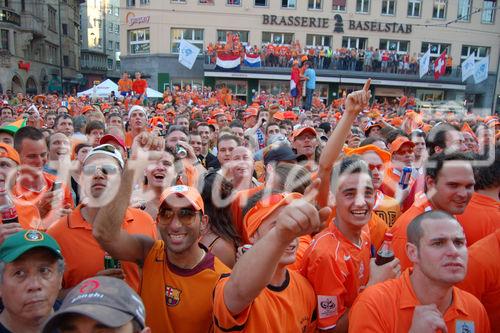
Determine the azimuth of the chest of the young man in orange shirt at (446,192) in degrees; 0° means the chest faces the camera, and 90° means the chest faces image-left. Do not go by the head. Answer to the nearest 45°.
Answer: approximately 315°

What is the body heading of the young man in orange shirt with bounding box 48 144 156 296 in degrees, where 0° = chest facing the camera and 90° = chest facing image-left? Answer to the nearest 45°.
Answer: approximately 0°

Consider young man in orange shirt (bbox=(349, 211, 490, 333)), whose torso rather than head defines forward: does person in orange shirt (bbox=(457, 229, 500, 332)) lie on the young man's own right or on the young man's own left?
on the young man's own left

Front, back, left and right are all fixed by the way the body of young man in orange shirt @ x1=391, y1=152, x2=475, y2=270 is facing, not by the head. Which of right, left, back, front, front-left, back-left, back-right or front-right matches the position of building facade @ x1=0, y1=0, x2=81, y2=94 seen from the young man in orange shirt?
back

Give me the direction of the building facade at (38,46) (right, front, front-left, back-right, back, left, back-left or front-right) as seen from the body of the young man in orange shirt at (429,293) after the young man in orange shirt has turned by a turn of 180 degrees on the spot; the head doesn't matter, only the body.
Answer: front

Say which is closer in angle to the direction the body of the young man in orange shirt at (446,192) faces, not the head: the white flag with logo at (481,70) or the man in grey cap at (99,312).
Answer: the man in grey cap

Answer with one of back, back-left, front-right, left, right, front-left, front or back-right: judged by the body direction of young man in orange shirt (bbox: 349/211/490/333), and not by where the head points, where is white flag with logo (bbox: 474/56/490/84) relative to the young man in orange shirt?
back-left

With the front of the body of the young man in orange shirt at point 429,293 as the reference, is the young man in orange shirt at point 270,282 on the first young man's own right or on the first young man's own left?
on the first young man's own right

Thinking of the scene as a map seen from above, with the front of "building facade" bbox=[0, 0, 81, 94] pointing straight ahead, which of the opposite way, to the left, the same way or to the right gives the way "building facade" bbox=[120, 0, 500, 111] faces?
to the right

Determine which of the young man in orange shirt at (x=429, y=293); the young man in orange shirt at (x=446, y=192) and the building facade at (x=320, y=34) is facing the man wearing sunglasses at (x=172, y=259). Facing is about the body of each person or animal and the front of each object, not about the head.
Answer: the building facade

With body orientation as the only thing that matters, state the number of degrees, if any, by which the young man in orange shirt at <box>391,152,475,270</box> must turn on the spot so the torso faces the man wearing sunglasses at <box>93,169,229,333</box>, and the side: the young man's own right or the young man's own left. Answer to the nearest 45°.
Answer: approximately 90° to the young man's own right

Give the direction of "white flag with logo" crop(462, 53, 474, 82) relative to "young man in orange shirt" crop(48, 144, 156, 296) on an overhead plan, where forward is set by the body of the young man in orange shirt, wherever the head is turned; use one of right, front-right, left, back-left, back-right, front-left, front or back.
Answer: back-left
